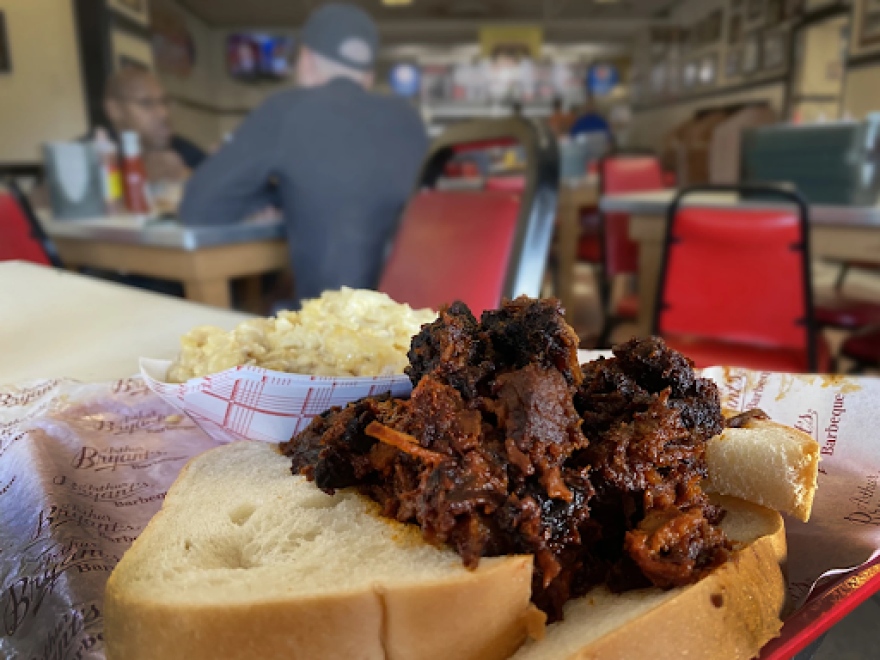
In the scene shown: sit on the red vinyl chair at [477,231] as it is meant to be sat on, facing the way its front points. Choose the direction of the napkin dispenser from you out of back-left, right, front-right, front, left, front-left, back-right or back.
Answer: right

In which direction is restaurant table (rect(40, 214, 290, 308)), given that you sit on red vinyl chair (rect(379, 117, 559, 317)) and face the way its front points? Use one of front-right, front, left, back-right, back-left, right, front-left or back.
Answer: right

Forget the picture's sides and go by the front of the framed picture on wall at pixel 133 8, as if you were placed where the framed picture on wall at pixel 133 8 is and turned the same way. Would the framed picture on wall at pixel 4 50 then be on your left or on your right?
on your right

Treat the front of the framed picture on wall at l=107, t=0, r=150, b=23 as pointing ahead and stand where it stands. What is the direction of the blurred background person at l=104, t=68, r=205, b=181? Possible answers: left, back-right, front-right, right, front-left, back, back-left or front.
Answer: front-right

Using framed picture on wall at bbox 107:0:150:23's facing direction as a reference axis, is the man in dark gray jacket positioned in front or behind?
in front

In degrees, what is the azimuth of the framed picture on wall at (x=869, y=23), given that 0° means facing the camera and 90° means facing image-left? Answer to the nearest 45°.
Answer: approximately 45°

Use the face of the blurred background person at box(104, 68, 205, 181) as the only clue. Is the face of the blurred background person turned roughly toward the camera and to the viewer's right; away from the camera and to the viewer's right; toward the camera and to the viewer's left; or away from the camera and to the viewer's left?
toward the camera and to the viewer's right

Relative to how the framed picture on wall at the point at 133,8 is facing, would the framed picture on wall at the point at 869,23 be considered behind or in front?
in front

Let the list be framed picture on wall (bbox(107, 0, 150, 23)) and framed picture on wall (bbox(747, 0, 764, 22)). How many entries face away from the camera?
0

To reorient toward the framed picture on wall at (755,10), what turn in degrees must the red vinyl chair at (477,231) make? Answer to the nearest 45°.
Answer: approximately 180°
